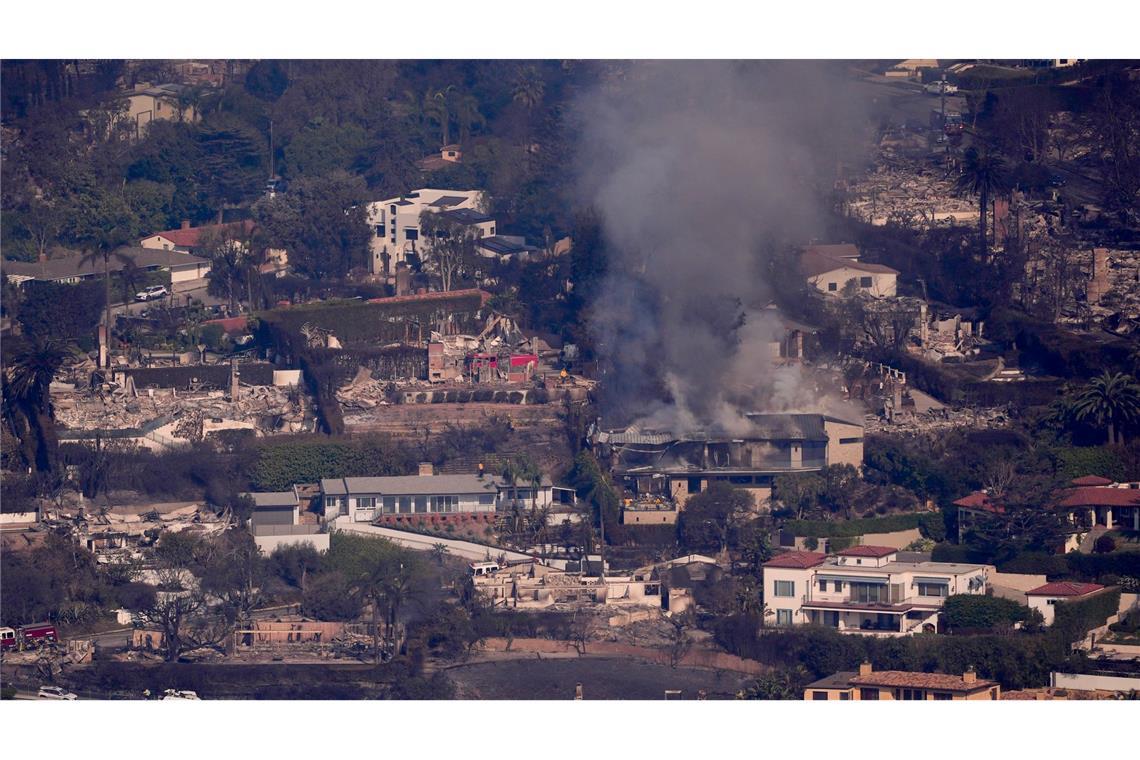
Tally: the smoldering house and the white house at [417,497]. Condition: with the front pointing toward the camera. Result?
2

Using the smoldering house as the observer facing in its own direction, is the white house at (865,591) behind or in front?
in front

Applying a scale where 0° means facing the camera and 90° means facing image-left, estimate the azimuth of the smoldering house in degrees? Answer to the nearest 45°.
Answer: approximately 0°

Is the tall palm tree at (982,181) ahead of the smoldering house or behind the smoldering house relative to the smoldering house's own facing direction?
behind

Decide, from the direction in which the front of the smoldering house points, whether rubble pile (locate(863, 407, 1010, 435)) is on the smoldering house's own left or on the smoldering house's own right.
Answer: on the smoldering house's own left

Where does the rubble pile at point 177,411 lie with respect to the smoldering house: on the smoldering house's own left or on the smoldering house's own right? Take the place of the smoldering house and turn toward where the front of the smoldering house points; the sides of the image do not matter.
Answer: on the smoldering house's own right

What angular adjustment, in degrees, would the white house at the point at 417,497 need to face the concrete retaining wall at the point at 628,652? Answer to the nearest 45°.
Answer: approximately 45° to its left

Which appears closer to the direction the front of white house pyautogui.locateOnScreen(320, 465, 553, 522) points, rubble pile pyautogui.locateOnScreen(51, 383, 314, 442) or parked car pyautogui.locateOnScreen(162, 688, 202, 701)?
the parked car

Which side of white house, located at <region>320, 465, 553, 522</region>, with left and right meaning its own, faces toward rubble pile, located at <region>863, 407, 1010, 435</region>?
left
